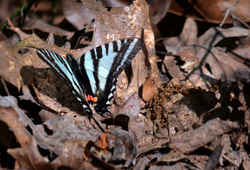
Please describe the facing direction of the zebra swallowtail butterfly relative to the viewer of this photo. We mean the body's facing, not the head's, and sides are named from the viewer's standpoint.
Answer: facing away from the viewer and to the left of the viewer
